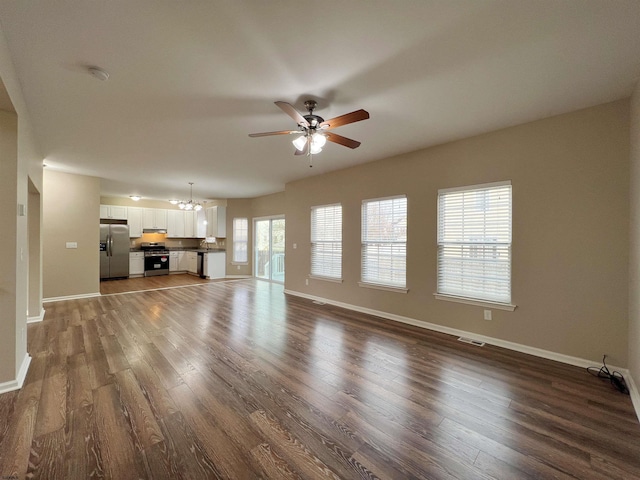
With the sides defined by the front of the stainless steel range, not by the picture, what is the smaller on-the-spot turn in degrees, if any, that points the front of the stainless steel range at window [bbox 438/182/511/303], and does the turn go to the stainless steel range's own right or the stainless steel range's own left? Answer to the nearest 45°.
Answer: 0° — it already faces it

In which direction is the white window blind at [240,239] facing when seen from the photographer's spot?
facing the viewer

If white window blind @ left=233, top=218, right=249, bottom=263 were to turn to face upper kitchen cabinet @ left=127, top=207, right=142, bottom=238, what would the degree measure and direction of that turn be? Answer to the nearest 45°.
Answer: approximately 90° to its right

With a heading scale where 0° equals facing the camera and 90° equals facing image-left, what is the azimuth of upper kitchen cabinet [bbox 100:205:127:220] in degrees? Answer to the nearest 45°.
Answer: approximately 0°

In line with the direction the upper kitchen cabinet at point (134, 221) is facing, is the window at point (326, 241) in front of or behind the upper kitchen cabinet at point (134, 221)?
in front

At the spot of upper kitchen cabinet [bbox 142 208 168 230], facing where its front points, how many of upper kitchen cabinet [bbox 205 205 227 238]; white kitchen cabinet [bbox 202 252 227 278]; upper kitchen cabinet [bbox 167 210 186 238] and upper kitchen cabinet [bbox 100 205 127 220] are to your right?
1

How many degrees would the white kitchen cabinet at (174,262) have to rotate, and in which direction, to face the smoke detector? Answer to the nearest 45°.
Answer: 0° — it already faces it

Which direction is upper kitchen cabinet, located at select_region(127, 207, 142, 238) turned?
toward the camera

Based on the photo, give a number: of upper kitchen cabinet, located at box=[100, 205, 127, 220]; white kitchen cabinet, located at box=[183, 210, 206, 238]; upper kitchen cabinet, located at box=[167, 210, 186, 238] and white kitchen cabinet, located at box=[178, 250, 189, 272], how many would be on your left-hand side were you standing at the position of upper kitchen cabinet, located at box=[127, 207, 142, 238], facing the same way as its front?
3

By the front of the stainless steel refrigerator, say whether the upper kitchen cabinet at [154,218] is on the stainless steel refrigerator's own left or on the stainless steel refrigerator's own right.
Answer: on the stainless steel refrigerator's own left

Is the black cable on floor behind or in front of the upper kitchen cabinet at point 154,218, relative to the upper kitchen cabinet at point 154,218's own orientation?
in front

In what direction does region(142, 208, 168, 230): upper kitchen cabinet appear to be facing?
toward the camera
